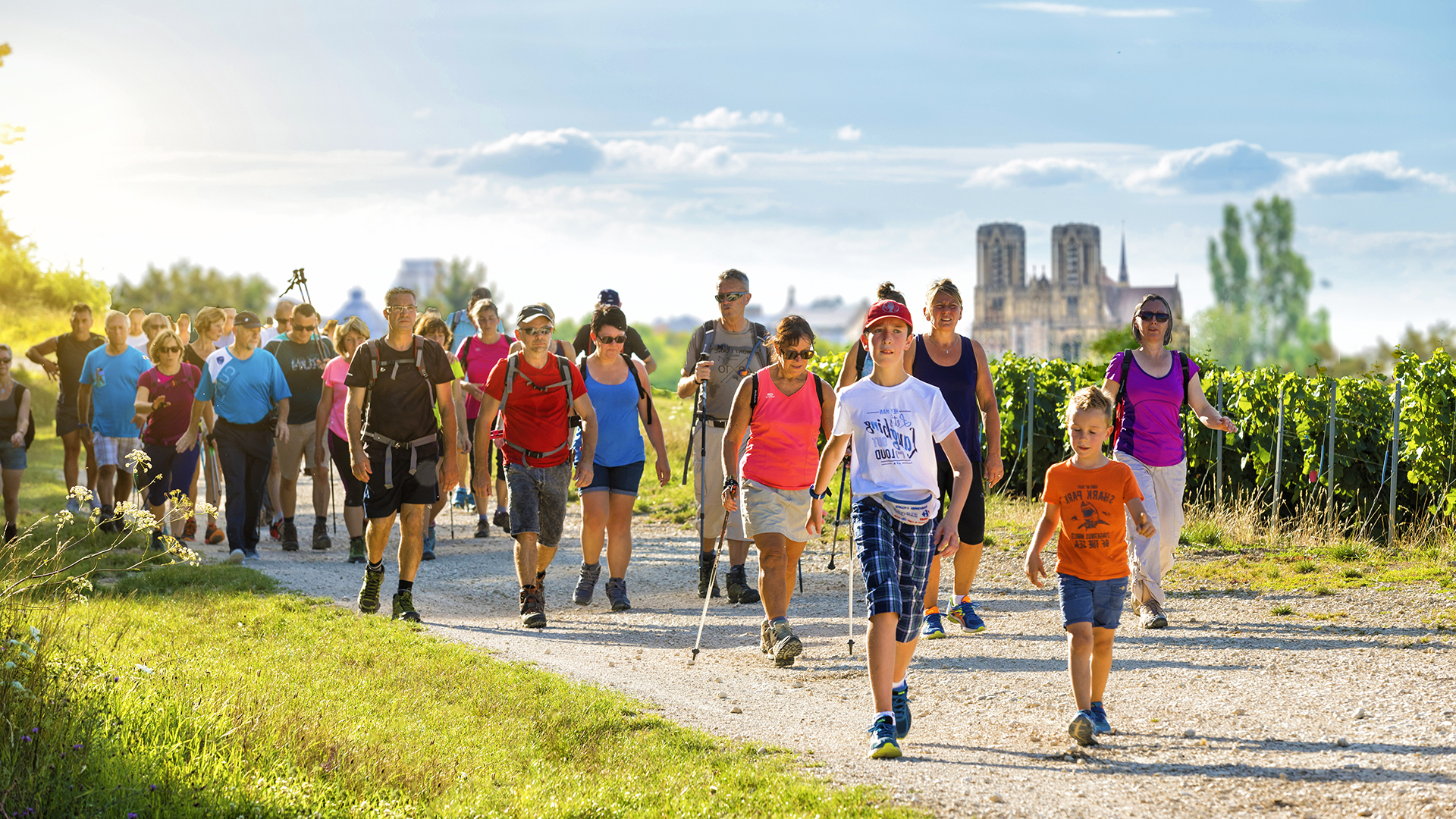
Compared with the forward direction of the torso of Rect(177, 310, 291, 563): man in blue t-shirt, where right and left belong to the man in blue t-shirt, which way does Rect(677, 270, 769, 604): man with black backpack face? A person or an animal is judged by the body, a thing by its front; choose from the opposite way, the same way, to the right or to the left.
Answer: the same way

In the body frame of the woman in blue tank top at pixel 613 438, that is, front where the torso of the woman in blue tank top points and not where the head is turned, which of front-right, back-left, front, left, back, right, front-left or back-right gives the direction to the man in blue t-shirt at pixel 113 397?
back-right

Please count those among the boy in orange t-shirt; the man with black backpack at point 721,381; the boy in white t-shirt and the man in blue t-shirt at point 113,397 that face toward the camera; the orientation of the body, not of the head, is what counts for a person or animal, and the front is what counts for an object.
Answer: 4

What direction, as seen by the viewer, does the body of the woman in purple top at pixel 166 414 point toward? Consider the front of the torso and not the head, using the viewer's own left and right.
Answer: facing the viewer

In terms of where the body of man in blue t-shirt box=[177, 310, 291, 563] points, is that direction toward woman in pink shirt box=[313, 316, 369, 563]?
no

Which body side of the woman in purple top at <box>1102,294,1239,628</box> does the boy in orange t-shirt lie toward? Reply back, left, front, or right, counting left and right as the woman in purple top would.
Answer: front

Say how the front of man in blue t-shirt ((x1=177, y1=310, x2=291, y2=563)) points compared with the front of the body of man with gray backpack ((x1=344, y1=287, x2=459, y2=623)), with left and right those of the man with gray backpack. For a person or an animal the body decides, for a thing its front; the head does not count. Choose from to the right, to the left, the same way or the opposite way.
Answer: the same way

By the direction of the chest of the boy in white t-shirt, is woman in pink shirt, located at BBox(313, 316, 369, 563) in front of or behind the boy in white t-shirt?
behind

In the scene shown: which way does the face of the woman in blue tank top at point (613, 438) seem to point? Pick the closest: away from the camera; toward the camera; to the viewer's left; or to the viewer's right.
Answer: toward the camera

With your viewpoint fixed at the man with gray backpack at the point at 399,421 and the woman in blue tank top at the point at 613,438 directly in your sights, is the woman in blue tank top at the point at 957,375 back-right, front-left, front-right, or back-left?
front-right

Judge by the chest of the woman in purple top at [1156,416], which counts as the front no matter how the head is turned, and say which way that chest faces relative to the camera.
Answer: toward the camera

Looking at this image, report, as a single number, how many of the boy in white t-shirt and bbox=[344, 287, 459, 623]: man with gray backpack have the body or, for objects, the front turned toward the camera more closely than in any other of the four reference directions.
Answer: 2

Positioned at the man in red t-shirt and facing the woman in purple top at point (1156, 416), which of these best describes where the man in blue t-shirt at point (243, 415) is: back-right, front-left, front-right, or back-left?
back-left

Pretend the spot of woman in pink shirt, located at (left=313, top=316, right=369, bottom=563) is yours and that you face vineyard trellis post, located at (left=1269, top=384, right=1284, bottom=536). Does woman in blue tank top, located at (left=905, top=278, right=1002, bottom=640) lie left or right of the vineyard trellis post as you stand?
right

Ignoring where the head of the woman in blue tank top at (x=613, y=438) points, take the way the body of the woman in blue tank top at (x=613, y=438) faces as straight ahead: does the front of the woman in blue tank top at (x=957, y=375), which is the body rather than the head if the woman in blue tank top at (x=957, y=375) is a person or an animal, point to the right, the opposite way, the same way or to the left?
the same way

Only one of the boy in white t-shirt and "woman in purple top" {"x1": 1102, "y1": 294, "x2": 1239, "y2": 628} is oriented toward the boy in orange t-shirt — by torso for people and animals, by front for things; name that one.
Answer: the woman in purple top

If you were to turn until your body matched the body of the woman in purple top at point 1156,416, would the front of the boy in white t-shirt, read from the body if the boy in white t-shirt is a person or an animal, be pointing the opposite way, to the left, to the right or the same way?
the same way

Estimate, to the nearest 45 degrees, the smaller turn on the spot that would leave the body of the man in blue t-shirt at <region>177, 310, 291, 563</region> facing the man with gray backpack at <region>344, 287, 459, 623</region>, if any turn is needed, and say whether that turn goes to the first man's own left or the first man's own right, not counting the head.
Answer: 0° — they already face them
